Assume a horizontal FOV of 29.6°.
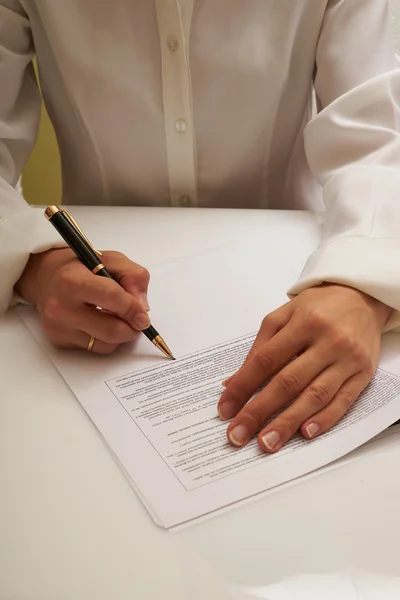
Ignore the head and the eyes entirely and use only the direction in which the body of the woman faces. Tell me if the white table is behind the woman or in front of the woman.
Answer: in front

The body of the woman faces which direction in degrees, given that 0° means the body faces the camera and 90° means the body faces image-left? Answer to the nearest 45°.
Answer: approximately 0°
